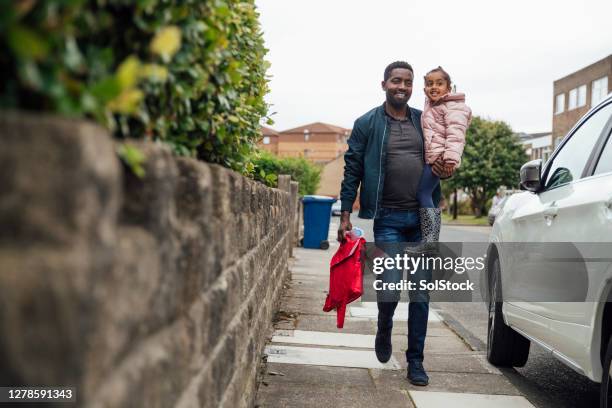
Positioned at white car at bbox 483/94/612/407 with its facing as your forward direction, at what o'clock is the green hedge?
The green hedge is roughly at 8 o'clock from the white car.

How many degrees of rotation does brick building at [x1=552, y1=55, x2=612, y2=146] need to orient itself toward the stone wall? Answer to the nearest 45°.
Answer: approximately 45° to its left

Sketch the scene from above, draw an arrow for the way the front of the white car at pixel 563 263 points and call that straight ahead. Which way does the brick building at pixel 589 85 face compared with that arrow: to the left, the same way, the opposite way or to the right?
to the left

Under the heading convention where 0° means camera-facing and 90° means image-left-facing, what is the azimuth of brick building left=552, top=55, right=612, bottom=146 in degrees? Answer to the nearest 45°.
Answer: approximately 45°

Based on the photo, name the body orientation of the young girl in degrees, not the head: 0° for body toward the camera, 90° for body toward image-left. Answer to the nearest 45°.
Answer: approximately 45°

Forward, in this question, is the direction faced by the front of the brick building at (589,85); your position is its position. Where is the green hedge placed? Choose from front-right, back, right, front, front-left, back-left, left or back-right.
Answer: front-left

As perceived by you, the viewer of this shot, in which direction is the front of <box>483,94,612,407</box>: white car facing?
facing away from the viewer and to the left of the viewer

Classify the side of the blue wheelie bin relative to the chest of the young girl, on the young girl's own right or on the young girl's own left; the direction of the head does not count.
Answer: on the young girl's own right

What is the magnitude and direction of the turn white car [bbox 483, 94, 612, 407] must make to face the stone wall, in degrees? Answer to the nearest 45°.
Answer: approximately 135° to its left
